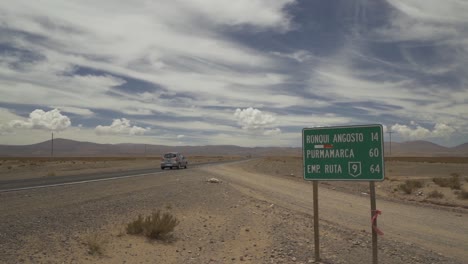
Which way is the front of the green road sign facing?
toward the camera

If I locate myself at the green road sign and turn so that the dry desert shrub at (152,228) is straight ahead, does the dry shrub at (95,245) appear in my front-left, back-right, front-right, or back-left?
front-left

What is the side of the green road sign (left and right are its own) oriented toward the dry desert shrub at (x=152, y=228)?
right

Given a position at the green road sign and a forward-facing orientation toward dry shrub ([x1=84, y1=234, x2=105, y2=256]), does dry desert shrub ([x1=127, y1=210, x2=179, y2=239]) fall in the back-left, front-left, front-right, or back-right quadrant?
front-right

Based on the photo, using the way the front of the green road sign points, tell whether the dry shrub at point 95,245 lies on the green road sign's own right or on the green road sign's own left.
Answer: on the green road sign's own right
